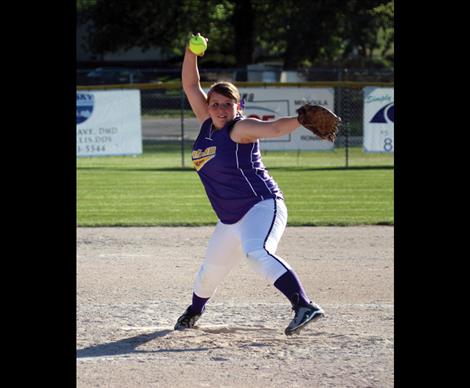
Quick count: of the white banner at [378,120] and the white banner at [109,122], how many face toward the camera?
2

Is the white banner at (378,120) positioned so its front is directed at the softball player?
yes

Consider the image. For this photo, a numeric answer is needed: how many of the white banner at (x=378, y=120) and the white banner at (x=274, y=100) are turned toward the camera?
2

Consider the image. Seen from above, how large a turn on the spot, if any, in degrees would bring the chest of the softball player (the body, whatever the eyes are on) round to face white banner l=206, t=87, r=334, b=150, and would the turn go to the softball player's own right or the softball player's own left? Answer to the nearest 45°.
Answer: approximately 135° to the softball player's own right

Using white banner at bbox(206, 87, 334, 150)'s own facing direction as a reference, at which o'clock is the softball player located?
The softball player is roughly at 12 o'clock from the white banner.

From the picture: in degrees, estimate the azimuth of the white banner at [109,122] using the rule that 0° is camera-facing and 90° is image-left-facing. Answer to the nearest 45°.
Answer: approximately 0°

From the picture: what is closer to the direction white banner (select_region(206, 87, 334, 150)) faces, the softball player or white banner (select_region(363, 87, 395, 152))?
the softball player

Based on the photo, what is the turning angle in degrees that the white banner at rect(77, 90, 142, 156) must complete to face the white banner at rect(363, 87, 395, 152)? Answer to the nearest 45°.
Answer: approximately 90° to its left

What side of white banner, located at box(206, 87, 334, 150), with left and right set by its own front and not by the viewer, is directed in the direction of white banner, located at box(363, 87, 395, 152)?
left

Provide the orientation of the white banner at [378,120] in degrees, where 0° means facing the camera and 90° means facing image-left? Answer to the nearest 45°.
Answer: approximately 0°
